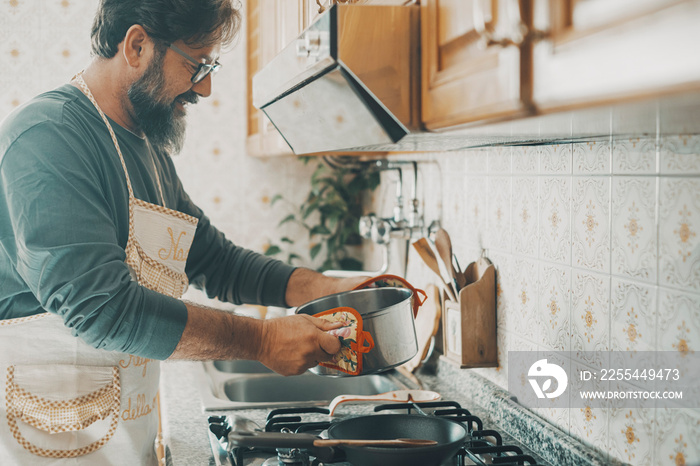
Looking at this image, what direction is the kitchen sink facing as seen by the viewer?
to the viewer's left

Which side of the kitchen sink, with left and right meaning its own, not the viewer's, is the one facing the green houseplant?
right

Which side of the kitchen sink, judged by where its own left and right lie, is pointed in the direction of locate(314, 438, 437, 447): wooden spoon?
left

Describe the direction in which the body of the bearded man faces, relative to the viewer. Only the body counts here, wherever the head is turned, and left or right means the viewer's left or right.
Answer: facing the viewer and to the right of the viewer

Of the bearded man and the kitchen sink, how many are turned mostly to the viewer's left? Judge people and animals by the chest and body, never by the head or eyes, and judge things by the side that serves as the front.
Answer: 1

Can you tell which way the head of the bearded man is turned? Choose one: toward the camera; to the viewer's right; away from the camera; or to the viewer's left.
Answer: to the viewer's right

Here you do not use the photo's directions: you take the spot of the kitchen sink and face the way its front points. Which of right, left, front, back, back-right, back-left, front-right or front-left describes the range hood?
left

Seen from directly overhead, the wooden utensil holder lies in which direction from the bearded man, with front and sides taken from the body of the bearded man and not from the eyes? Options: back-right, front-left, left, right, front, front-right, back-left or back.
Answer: front-left
